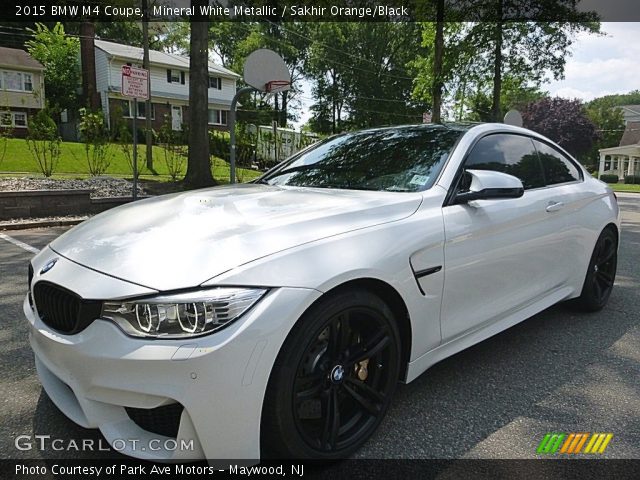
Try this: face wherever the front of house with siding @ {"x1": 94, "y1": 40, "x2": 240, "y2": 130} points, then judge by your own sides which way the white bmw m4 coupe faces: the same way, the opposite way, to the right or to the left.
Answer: to the right

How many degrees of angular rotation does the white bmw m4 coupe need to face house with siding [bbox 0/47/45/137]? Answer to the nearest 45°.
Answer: approximately 90° to its right

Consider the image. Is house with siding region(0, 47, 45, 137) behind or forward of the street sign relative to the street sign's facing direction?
behind

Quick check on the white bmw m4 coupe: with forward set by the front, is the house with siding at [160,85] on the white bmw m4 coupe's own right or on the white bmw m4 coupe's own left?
on the white bmw m4 coupe's own right

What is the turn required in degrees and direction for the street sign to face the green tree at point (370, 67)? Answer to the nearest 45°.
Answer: approximately 135° to its left

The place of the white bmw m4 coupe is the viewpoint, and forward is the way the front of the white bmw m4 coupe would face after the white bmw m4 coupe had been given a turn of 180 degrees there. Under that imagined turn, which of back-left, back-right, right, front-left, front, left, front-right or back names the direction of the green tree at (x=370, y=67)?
front-left

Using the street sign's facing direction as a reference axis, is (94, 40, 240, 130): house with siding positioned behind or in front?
behind

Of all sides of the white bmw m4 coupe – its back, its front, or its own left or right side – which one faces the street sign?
right

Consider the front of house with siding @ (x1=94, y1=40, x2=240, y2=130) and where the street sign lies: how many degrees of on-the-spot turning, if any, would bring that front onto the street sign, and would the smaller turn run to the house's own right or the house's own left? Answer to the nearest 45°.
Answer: approximately 45° to the house's own right

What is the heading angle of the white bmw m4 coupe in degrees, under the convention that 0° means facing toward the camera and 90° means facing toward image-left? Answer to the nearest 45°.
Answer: approximately 45°
